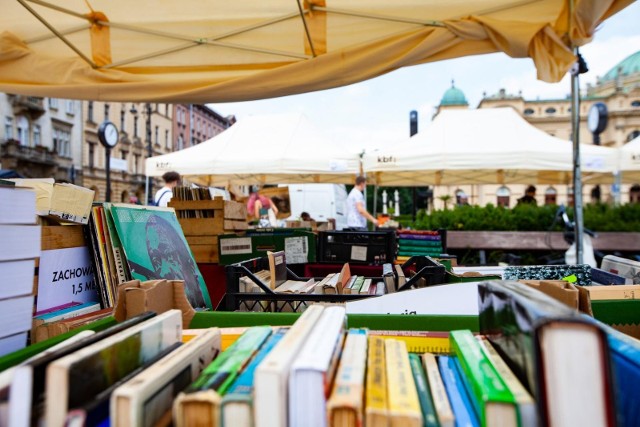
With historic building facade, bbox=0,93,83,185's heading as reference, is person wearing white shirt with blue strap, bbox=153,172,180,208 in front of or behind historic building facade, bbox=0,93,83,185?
in front

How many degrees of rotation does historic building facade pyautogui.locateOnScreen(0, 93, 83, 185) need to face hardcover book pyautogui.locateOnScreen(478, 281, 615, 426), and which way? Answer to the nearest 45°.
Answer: approximately 45° to its right

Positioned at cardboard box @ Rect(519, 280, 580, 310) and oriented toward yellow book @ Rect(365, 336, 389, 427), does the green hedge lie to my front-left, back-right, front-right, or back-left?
back-right

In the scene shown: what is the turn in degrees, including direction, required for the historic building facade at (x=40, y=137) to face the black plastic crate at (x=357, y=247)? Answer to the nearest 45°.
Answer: approximately 45° to its right

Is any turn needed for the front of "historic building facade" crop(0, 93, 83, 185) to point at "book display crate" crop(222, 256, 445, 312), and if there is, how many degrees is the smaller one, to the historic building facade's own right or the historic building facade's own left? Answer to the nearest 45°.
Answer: approximately 45° to the historic building facade's own right

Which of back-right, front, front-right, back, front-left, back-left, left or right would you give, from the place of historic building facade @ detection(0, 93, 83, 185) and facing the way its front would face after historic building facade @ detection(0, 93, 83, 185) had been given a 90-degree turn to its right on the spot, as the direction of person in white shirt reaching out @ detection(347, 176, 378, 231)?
front-left

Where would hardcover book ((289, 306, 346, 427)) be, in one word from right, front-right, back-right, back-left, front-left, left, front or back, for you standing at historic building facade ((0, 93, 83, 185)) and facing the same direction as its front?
front-right

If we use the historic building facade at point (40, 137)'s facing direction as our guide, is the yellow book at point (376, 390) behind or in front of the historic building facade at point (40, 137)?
in front

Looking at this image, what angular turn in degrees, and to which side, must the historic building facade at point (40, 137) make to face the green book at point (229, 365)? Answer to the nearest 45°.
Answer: approximately 45° to its right
